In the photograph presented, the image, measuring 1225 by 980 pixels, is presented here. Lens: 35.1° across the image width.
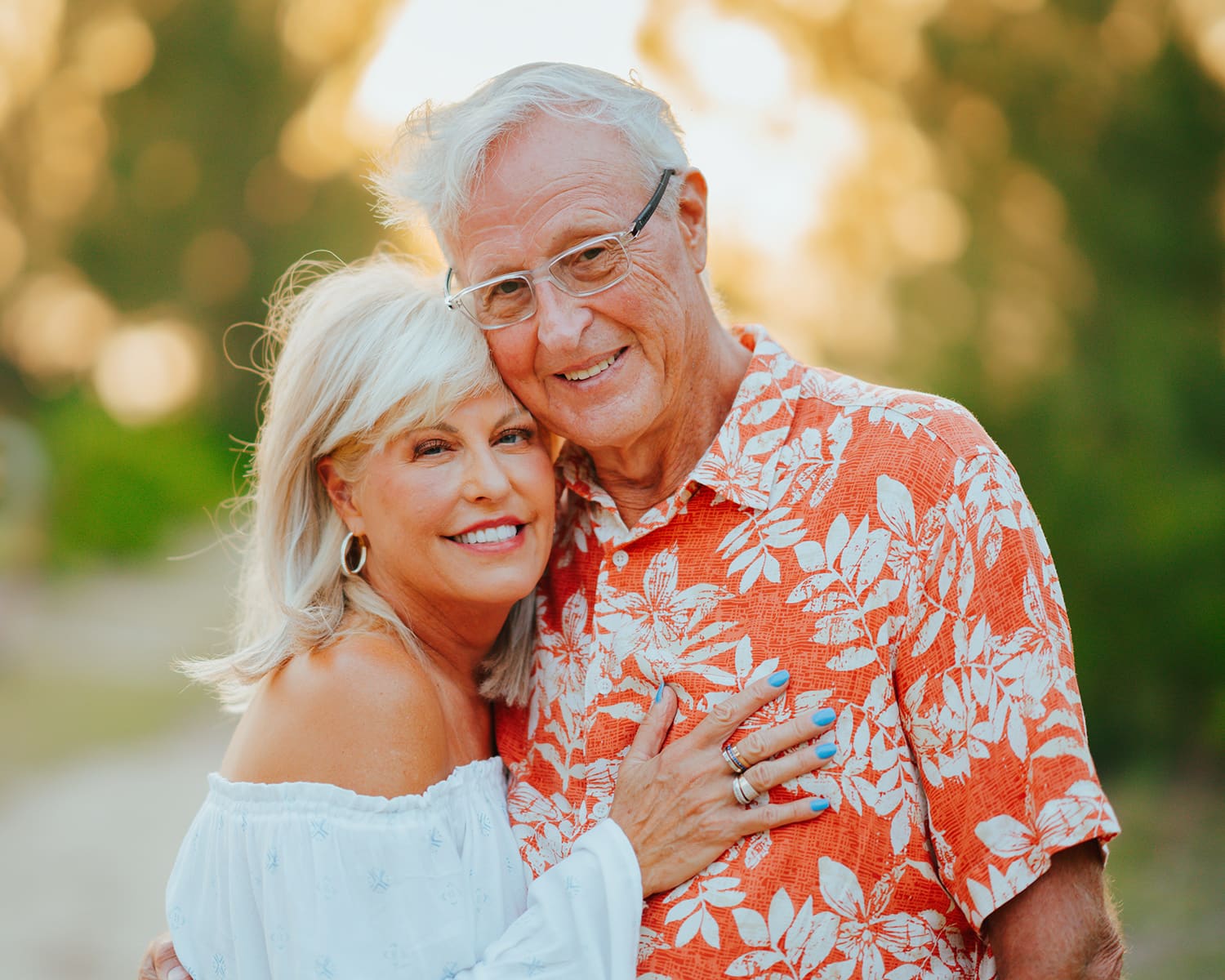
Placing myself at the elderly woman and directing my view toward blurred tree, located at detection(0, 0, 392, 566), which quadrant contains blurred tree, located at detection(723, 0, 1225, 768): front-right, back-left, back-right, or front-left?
front-right

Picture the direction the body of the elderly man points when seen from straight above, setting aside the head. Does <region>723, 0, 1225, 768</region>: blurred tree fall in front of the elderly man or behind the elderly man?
behind

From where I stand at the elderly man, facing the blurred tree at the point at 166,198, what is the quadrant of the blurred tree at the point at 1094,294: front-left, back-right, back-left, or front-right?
front-right

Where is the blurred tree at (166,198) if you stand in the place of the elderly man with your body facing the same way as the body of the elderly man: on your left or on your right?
on your right

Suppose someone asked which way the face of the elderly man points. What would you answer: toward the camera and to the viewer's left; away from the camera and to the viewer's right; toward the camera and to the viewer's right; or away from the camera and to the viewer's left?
toward the camera and to the viewer's left
